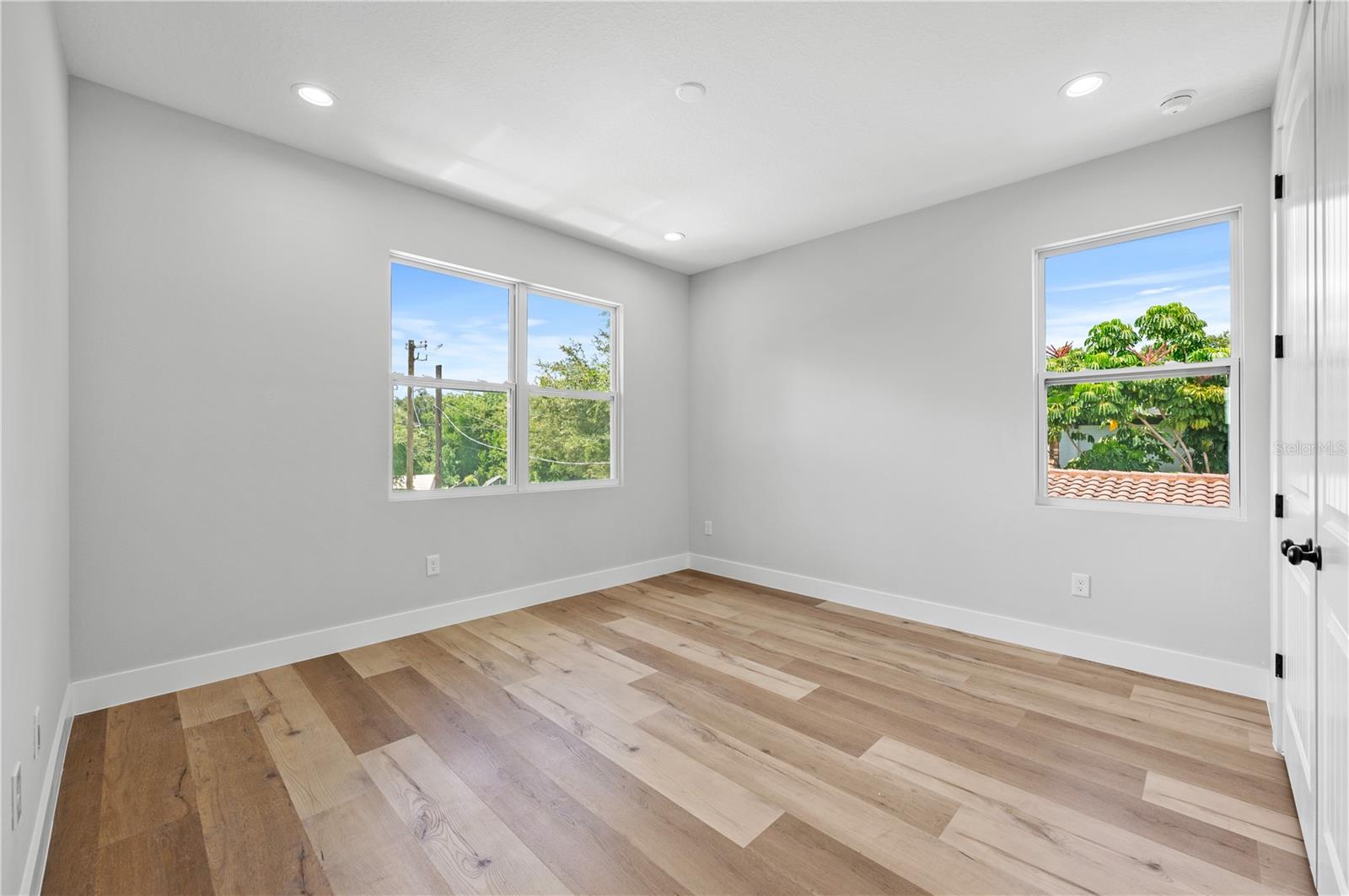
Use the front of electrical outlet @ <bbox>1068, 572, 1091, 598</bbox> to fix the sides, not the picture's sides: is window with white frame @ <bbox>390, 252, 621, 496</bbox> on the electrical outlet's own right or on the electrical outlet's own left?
on the electrical outlet's own right

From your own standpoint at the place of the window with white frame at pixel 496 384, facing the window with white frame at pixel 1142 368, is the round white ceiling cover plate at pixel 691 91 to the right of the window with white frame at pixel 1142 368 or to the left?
right
